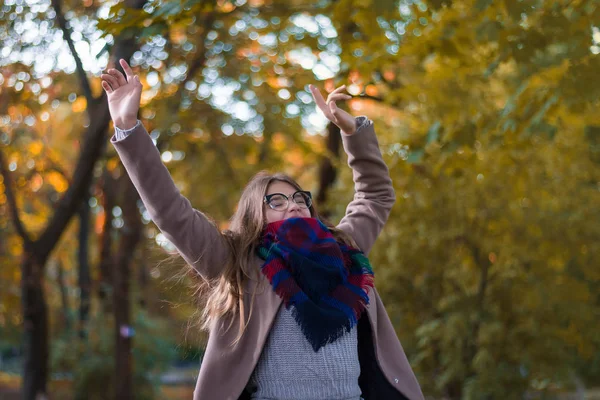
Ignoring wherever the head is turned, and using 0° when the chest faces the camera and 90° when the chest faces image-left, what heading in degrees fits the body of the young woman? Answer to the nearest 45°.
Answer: approximately 315°

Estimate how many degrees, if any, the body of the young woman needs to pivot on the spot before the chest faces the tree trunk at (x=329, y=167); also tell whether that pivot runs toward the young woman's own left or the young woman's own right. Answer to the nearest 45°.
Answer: approximately 135° to the young woman's own left

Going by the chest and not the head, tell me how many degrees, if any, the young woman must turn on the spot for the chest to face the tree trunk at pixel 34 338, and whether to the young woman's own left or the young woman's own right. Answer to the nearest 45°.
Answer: approximately 180°
